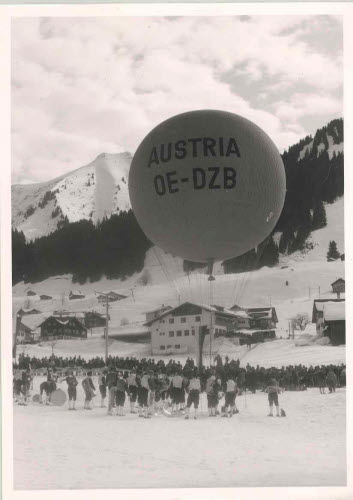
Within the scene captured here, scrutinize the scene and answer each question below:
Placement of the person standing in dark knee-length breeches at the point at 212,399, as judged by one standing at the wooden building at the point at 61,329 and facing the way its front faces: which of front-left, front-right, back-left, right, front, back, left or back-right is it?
front

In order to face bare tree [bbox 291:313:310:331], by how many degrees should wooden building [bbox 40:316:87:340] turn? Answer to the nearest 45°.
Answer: approximately 45° to its left

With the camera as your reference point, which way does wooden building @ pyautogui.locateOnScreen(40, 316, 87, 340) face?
facing the viewer

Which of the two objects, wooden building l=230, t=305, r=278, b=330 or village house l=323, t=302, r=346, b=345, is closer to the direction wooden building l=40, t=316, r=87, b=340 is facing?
the village house

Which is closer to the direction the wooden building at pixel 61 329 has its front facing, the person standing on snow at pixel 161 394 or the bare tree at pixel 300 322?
the person standing on snow

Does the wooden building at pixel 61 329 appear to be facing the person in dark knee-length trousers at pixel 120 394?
yes

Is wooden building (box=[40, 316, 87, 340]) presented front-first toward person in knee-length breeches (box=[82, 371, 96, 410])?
yes

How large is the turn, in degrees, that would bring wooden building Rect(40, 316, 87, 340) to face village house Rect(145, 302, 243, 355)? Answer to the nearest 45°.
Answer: approximately 45° to its left

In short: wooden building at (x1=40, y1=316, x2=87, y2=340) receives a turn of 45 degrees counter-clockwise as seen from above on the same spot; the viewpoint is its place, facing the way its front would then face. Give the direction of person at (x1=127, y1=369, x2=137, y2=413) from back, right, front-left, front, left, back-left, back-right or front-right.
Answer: front-right

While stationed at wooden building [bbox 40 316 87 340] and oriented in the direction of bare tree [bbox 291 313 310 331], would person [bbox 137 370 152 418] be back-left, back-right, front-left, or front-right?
front-right

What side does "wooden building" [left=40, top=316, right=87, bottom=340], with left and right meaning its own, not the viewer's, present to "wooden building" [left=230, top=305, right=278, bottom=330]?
left

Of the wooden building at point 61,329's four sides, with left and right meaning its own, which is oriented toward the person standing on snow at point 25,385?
front
